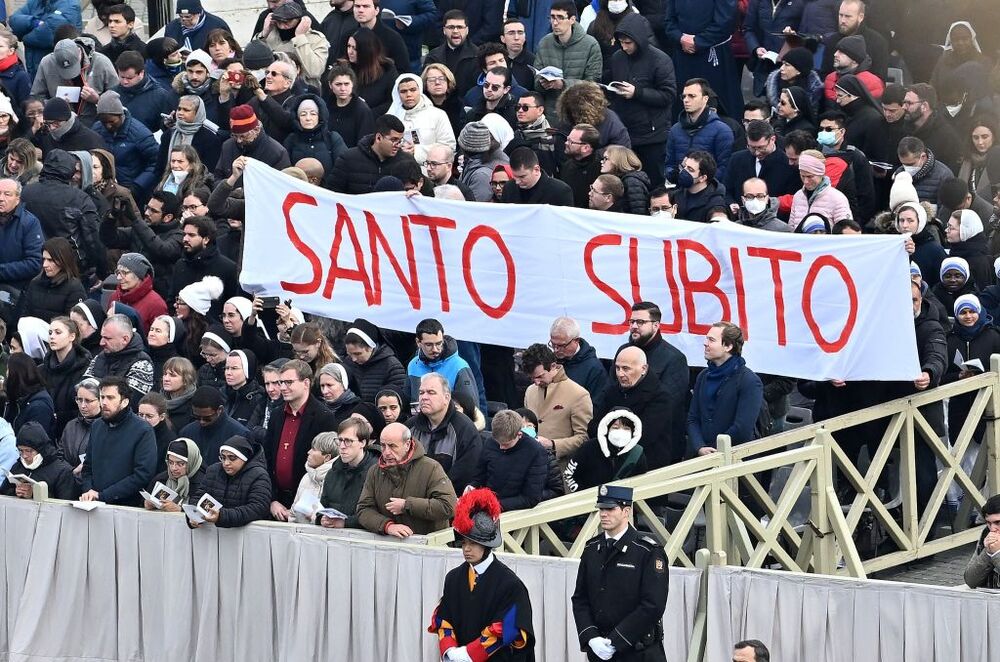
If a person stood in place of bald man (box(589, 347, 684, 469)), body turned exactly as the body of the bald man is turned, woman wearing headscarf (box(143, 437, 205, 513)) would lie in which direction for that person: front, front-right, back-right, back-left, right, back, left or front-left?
front-right

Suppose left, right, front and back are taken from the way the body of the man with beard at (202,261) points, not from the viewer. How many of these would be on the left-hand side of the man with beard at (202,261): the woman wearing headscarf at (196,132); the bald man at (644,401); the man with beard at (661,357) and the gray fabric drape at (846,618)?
3

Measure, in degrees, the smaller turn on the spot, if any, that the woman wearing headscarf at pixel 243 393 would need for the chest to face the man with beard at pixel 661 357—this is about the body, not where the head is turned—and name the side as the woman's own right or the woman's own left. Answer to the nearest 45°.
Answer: approximately 135° to the woman's own left

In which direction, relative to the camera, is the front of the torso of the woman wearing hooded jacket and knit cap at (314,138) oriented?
toward the camera

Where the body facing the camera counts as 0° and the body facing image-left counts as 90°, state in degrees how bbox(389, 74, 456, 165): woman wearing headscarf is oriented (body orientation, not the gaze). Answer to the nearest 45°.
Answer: approximately 45°

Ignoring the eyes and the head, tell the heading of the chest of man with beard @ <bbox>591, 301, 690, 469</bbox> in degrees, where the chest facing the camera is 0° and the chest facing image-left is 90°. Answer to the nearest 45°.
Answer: approximately 45°

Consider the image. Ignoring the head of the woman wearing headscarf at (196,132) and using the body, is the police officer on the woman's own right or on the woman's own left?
on the woman's own left

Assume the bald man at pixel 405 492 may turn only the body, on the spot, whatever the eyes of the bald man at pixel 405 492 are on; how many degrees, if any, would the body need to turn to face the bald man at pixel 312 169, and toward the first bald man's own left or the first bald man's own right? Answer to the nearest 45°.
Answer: approximately 135° to the first bald man's own right

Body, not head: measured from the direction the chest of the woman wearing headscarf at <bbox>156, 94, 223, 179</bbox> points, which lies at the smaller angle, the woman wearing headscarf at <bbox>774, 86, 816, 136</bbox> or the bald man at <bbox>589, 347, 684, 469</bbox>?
the bald man

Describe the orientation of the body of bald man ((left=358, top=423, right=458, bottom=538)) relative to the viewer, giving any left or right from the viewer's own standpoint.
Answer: facing the viewer and to the left of the viewer
